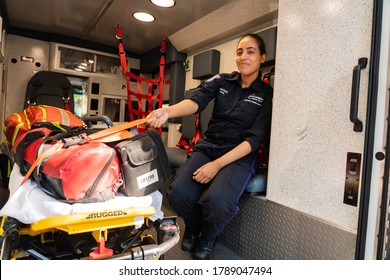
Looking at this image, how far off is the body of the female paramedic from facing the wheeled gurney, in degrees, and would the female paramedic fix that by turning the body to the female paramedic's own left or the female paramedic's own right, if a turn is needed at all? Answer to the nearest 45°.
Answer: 0° — they already face it

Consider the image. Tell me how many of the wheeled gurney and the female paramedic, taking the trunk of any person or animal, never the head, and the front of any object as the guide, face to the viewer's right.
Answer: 0

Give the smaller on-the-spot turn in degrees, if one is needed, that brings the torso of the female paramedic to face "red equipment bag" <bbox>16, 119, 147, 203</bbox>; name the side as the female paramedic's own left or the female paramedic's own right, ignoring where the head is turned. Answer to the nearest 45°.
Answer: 0° — they already face it

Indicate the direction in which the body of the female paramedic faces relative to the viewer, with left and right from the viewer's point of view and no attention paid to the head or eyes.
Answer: facing the viewer and to the left of the viewer

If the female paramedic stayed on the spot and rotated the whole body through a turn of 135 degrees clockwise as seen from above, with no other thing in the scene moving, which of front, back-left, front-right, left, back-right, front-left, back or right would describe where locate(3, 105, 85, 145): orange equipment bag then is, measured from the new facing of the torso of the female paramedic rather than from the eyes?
left
